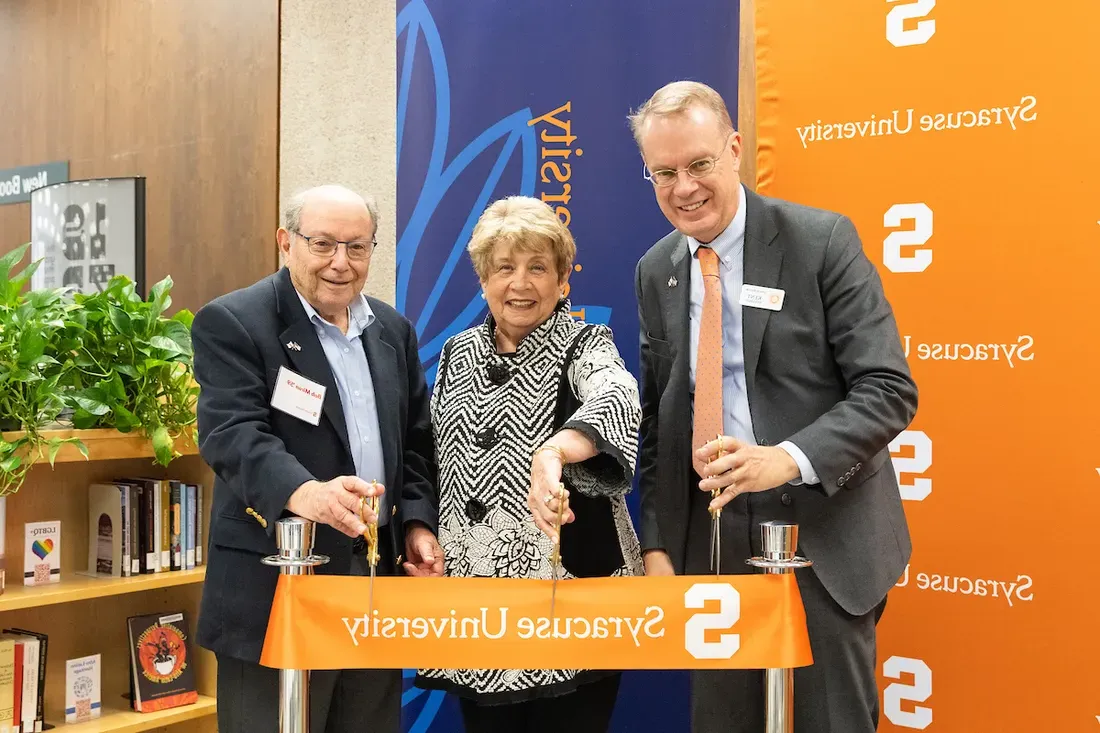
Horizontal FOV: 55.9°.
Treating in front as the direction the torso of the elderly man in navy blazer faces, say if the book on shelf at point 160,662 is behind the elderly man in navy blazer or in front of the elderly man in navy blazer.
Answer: behind

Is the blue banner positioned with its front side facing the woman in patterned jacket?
yes

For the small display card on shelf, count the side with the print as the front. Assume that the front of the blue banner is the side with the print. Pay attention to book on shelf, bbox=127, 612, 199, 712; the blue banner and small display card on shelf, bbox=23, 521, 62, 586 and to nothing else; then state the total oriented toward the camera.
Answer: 3

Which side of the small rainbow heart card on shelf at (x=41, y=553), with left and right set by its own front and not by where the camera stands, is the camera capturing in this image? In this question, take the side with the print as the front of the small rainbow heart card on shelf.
front

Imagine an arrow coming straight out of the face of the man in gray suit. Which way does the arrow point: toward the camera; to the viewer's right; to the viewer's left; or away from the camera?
toward the camera

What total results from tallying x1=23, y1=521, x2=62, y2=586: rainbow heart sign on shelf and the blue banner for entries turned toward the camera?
2

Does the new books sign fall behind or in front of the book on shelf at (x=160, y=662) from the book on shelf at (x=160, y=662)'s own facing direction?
behind

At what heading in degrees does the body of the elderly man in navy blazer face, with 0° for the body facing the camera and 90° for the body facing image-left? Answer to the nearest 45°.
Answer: approximately 315°

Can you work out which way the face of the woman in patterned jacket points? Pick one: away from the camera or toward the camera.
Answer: toward the camera

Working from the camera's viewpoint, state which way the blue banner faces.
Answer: facing the viewer

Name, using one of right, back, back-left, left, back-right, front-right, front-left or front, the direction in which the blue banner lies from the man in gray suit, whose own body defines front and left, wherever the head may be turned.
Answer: right

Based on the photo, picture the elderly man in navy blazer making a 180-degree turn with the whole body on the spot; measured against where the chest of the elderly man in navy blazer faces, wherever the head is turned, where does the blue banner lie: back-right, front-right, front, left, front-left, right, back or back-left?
right
